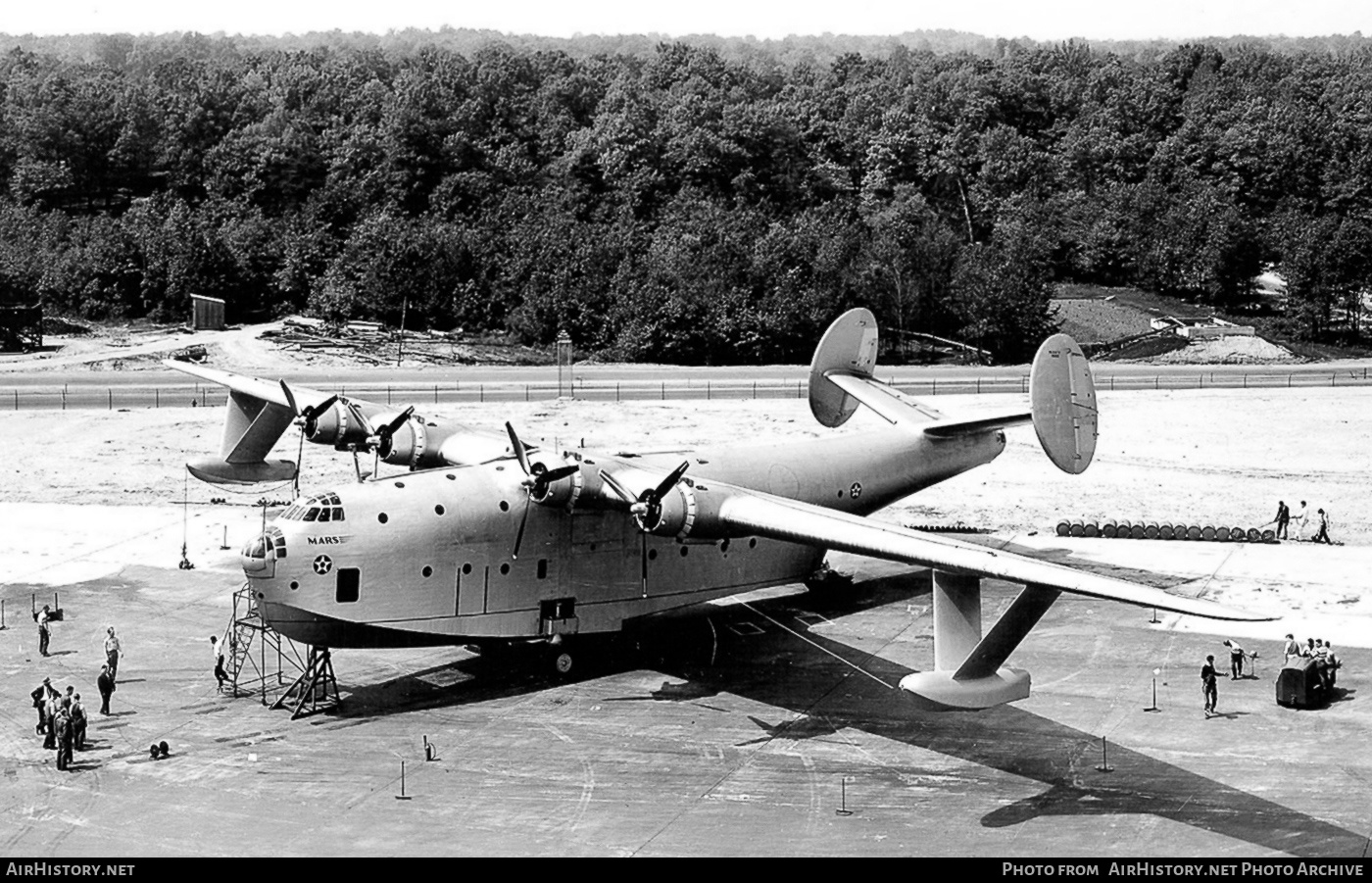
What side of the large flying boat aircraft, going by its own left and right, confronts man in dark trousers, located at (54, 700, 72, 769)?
front

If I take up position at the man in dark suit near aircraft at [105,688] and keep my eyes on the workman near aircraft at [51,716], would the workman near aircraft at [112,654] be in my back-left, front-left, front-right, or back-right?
back-right

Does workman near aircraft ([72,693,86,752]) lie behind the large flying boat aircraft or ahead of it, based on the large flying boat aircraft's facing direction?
ahead

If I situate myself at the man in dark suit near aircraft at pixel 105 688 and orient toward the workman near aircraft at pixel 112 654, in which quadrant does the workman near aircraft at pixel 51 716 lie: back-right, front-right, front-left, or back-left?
back-left

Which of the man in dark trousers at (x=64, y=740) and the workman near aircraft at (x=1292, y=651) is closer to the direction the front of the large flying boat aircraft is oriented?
the man in dark trousers

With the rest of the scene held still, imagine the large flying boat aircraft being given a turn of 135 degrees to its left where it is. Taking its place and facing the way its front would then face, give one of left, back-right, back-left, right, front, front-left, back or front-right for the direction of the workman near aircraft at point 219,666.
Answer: back

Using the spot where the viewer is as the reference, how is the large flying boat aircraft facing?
facing the viewer and to the left of the viewer

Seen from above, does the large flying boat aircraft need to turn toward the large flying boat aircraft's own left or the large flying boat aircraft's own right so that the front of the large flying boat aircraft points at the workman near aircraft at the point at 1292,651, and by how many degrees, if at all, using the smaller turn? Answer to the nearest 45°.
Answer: approximately 135° to the large flying boat aircraft's own left
